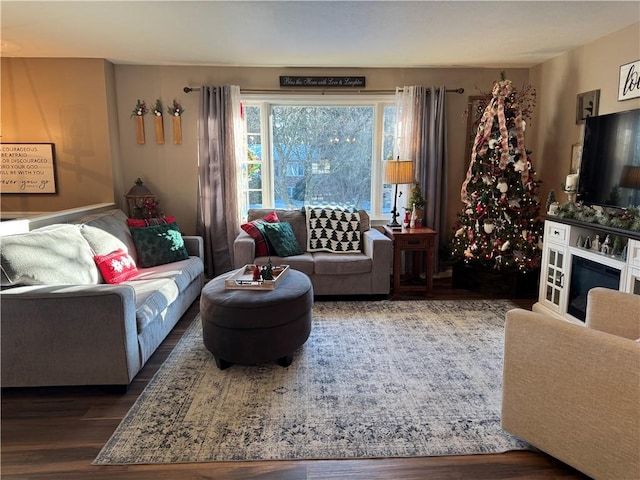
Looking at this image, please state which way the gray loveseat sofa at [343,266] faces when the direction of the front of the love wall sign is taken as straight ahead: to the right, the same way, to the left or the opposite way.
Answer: to the left

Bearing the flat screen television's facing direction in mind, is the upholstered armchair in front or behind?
in front

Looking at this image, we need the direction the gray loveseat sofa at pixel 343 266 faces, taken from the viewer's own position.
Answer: facing the viewer

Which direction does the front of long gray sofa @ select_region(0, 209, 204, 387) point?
to the viewer's right

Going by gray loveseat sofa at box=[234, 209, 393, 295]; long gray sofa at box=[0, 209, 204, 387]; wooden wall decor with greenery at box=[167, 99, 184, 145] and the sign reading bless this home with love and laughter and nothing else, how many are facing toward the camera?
3

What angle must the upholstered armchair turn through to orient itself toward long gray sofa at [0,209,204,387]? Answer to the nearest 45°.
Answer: approximately 45° to its left

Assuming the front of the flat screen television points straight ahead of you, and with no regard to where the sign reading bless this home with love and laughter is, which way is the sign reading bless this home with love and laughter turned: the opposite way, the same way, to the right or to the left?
to the left

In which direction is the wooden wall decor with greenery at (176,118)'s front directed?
toward the camera

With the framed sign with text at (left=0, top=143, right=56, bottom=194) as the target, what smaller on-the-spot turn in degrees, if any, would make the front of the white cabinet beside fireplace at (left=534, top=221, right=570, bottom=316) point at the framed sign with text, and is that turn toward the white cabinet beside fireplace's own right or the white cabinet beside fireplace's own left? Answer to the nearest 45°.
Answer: approximately 45° to the white cabinet beside fireplace's own right

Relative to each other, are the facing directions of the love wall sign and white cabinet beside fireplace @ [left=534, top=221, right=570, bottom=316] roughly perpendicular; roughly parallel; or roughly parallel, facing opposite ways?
roughly parallel

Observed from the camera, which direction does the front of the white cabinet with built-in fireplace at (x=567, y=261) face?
facing the viewer and to the left of the viewer

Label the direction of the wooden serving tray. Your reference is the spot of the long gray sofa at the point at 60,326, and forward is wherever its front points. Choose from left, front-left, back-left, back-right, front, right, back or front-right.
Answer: front

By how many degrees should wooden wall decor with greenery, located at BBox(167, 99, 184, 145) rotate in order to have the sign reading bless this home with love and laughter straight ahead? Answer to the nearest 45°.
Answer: approximately 90° to its left

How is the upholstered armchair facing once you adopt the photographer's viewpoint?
facing away from the viewer and to the left of the viewer

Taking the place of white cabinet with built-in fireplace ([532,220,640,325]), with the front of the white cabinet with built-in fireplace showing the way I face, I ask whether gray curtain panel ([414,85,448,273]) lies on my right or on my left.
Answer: on my right

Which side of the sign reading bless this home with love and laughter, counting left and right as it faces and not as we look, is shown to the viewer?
front

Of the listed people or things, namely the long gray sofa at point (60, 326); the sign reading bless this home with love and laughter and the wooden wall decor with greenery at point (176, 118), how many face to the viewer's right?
1
